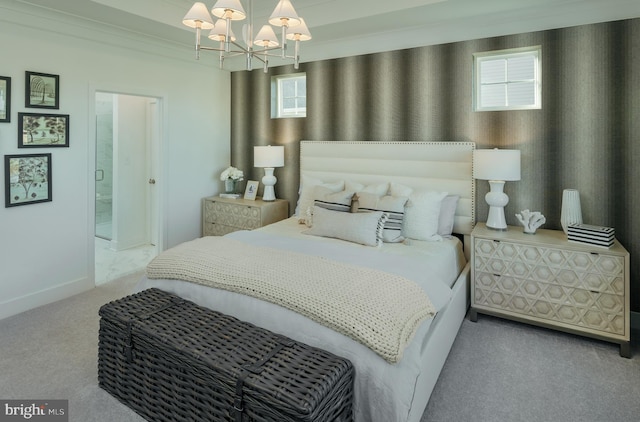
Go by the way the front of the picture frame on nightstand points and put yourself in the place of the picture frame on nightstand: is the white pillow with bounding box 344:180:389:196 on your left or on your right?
on your left

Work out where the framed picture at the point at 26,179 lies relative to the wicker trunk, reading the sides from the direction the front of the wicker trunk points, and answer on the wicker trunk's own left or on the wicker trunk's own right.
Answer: on the wicker trunk's own right

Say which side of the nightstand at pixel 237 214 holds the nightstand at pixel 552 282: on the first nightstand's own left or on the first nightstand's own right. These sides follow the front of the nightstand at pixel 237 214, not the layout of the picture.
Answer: on the first nightstand's own left

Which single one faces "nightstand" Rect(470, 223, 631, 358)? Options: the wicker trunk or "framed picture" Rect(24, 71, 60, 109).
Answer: the framed picture

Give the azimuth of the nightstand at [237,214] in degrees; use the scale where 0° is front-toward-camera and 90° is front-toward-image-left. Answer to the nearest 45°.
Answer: approximately 45°

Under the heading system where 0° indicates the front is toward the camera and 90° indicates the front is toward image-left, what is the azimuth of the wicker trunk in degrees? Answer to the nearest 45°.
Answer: approximately 45°

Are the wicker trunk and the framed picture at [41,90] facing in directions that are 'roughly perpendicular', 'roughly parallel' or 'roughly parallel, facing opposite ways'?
roughly perpendicular

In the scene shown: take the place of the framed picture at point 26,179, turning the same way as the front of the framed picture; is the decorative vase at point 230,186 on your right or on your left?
on your left
